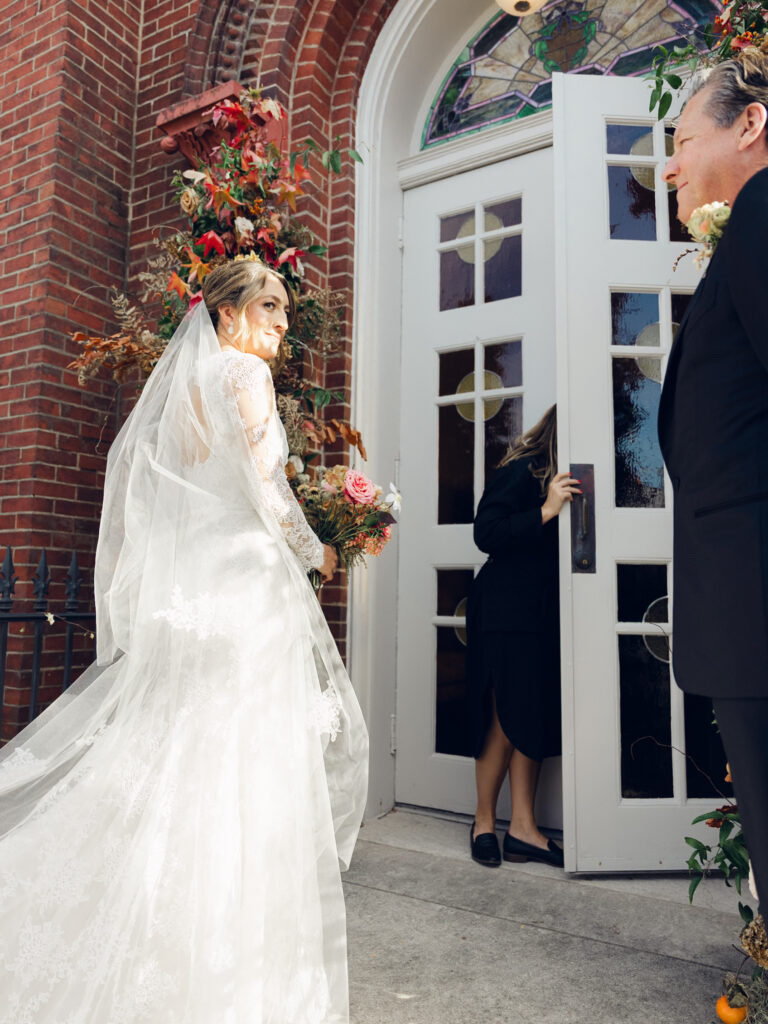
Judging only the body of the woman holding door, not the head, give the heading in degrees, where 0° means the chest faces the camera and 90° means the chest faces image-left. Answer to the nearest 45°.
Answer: approximately 315°

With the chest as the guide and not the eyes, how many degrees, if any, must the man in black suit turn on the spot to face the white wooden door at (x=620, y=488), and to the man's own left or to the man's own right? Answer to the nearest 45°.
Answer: approximately 90° to the man's own right

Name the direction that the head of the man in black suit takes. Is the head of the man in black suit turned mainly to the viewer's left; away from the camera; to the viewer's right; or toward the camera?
to the viewer's left

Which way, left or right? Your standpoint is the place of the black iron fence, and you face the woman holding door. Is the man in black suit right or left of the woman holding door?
right

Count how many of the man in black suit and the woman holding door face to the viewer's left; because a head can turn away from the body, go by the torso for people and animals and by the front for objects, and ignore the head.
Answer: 1

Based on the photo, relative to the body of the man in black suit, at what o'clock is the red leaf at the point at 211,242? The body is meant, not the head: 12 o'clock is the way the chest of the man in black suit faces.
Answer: The red leaf is roughly at 1 o'clock from the man in black suit.

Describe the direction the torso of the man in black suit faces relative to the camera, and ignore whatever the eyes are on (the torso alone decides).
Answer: to the viewer's left

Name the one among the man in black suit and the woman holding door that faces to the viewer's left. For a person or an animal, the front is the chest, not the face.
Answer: the man in black suit

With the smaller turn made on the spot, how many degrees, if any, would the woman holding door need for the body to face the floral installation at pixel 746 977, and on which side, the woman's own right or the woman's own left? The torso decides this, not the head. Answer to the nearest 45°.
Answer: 0° — they already face it

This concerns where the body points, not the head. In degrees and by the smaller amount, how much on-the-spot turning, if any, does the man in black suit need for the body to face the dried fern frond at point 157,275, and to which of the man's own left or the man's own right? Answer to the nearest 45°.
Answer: approximately 45° to the man's own right

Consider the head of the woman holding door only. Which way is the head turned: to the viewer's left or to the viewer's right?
to the viewer's right
